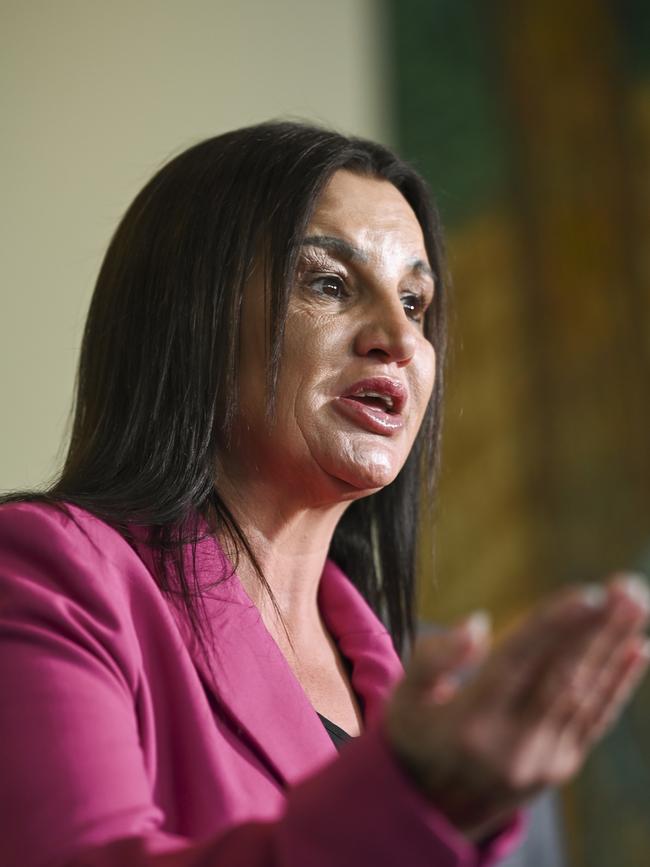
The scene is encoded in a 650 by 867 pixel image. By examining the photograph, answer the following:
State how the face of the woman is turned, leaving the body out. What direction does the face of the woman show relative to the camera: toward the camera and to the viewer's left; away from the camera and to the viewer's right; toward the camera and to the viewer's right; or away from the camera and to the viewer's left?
toward the camera and to the viewer's right

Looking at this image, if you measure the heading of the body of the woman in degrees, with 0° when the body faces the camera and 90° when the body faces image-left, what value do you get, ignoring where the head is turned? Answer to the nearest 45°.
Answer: approximately 315°
